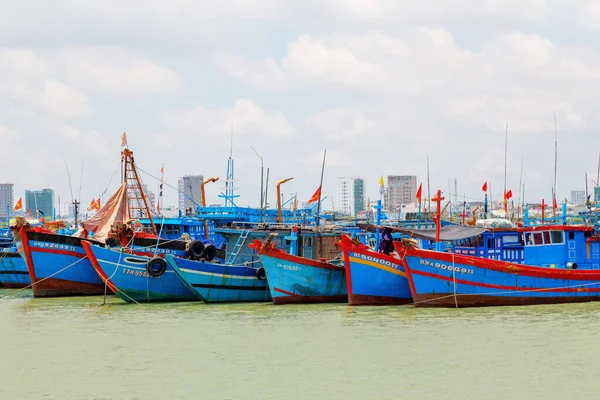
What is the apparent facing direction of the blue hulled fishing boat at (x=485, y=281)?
to the viewer's left

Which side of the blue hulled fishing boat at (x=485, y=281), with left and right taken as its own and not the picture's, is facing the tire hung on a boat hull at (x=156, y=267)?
front

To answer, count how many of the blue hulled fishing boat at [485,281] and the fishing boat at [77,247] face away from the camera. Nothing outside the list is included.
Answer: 0

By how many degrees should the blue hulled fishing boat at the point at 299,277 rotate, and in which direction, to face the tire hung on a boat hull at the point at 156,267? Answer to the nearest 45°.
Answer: approximately 45° to its right

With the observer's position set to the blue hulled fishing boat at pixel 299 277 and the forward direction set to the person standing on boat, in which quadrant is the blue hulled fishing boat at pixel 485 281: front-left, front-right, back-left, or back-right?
front-right

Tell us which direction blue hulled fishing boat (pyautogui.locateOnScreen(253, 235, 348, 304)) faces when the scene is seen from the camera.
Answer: facing the viewer and to the left of the viewer

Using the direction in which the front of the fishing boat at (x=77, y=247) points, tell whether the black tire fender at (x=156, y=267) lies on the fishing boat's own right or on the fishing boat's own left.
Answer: on the fishing boat's own left

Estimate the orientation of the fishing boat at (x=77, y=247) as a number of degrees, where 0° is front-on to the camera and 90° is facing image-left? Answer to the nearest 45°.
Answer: approximately 45°
